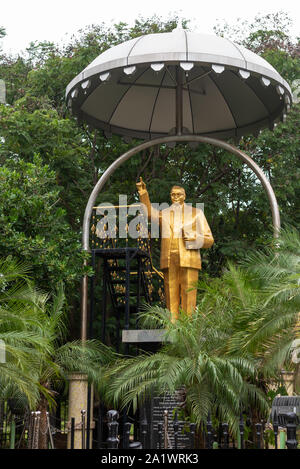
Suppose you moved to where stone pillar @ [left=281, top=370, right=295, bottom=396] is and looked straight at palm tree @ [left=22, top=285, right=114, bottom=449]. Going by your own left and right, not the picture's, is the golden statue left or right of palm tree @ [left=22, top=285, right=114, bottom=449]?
right

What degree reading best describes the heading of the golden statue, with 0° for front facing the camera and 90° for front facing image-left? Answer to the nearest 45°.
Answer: approximately 0°

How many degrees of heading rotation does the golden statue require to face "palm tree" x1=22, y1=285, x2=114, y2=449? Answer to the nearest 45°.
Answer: approximately 45° to its right

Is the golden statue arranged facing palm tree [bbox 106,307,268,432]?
yes

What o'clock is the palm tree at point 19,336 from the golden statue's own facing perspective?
The palm tree is roughly at 1 o'clock from the golden statue.

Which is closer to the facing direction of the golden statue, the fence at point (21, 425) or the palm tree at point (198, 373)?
the palm tree
